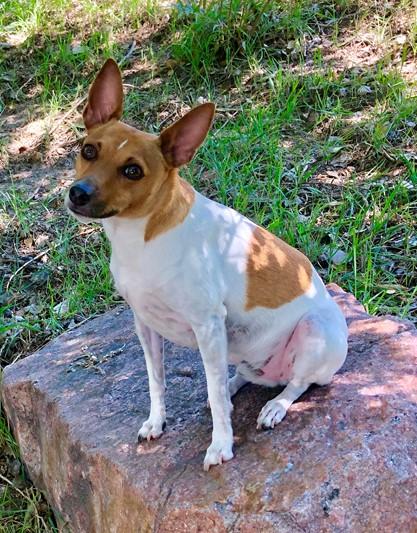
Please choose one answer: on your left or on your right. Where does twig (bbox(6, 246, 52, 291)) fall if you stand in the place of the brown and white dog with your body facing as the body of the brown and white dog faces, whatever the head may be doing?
on your right

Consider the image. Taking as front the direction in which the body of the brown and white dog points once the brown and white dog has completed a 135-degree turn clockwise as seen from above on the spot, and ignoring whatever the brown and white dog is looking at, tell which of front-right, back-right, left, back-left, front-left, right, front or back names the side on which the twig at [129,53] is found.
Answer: front

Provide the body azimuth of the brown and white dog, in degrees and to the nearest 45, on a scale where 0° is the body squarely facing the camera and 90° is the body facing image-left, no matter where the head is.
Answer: approximately 45°

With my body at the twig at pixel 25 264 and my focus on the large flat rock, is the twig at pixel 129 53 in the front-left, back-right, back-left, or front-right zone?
back-left
